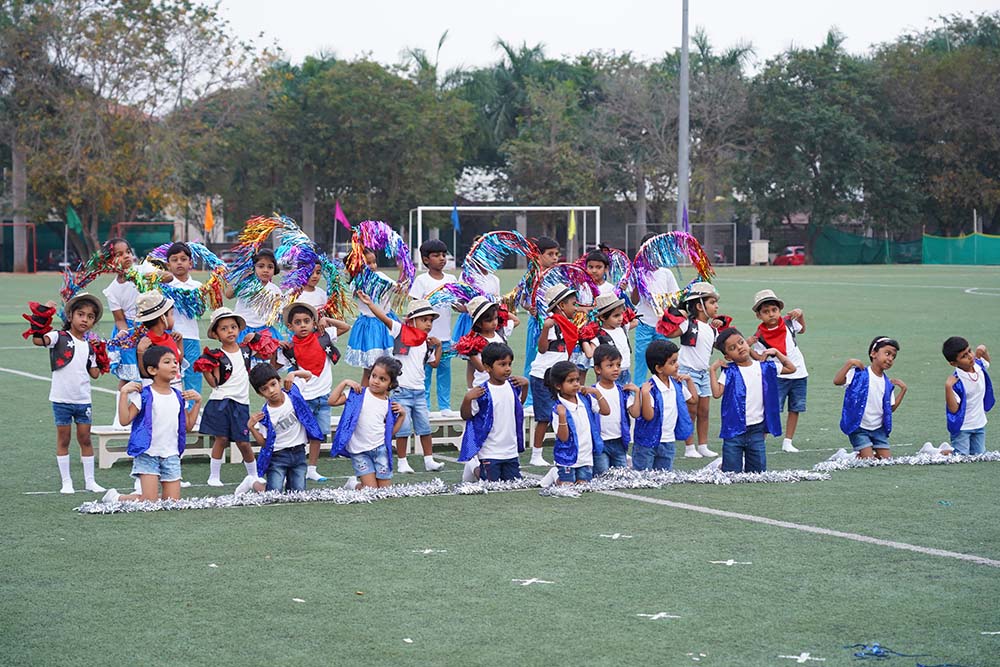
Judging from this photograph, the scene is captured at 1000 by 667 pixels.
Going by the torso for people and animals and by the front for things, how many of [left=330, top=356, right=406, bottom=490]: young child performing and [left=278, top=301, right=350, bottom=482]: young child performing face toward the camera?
2

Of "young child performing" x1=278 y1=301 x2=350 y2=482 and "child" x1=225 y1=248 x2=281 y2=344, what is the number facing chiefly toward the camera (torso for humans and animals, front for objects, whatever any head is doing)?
2

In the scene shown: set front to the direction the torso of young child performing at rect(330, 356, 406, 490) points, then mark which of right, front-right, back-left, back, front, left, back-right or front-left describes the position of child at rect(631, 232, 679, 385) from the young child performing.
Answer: back-left

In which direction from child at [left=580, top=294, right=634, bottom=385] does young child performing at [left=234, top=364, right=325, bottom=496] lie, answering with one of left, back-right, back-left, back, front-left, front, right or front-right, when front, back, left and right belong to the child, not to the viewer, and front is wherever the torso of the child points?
right

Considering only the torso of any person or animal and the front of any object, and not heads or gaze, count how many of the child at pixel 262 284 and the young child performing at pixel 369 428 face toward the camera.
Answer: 2

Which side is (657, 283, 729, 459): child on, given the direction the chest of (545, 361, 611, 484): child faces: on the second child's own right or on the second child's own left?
on the second child's own left

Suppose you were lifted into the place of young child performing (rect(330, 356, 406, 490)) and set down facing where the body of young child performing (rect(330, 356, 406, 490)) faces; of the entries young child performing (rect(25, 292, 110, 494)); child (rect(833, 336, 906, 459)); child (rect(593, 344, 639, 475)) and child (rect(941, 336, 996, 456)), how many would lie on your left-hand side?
3

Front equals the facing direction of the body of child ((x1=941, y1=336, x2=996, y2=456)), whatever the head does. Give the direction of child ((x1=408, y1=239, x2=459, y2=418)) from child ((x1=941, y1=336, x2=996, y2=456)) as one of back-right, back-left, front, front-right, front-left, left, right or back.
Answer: back-right

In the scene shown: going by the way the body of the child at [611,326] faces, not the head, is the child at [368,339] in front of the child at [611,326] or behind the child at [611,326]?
behind

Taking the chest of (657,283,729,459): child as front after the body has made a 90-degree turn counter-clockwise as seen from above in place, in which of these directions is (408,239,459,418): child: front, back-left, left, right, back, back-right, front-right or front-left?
back-left

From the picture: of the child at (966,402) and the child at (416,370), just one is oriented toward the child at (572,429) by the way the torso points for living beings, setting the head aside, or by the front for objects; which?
the child at (416,370)

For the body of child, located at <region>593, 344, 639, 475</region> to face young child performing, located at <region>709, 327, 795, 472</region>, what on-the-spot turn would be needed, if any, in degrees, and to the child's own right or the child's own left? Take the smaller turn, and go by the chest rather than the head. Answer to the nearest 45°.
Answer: approximately 45° to the child's own left

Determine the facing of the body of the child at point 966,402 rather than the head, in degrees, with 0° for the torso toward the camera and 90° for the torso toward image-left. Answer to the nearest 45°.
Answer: approximately 315°

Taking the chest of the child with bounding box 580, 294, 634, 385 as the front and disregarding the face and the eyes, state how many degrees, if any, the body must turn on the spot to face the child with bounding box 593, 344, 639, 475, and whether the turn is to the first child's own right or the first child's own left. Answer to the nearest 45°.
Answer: approximately 45° to the first child's own right
